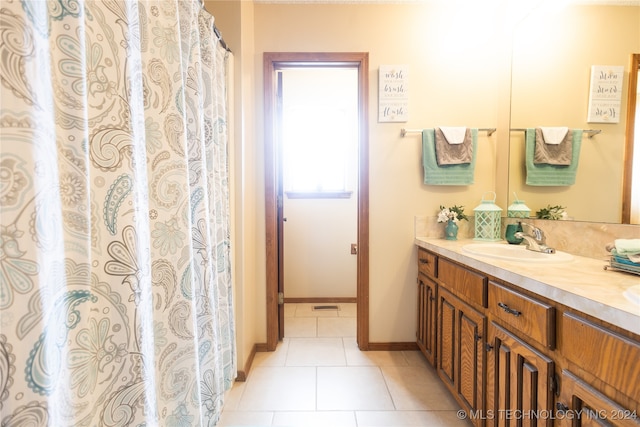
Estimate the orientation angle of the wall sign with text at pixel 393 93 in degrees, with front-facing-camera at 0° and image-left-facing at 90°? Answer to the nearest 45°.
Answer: approximately 0°

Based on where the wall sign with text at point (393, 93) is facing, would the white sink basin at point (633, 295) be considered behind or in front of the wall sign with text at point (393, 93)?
in front

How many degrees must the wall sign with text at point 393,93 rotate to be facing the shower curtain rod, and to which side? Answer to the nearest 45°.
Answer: approximately 45° to its right

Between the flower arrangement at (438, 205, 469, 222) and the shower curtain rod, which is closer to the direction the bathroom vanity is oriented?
the shower curtain rod

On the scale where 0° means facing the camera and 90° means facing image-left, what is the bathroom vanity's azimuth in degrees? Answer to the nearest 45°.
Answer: approximately 45°

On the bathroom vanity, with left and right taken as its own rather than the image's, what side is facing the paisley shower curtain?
front
